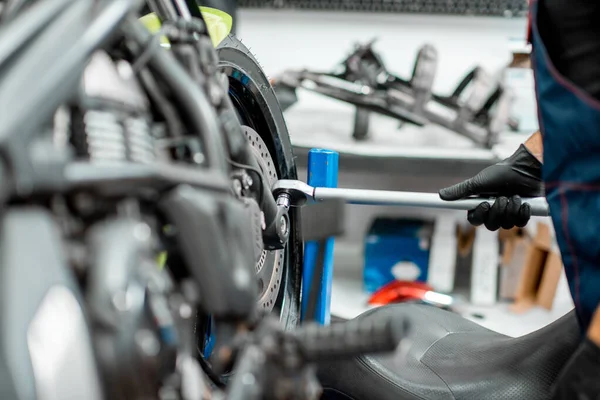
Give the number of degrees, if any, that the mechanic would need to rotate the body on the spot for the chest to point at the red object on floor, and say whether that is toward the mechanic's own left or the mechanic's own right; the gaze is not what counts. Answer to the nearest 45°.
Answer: approximately 90° to the mechanic's own right

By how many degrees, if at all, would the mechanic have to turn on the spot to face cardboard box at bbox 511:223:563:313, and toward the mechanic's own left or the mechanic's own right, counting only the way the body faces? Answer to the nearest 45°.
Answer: approximately 90° to the mechanic's own right

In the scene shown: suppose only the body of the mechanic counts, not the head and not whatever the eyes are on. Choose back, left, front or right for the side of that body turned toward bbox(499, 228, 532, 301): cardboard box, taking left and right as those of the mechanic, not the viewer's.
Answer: right

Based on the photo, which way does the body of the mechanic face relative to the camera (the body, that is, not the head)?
to the viewer's left
